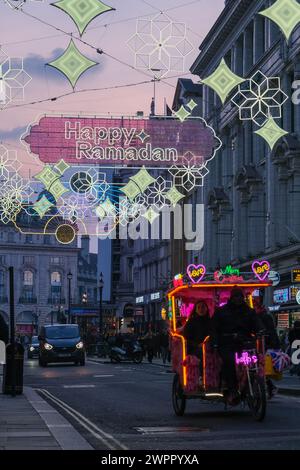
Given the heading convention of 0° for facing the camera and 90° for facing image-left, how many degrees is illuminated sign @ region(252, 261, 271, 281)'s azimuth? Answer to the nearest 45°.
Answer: approximately 0°

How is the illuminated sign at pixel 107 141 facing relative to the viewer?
toward the camera

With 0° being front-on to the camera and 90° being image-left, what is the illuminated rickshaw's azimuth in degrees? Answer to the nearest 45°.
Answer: approximately 315°

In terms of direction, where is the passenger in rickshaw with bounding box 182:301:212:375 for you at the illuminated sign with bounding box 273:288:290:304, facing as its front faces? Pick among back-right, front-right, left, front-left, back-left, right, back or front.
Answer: front-left

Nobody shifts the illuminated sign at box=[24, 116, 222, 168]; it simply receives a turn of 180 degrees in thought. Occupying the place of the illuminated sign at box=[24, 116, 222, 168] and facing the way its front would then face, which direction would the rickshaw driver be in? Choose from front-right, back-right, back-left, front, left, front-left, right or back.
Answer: back

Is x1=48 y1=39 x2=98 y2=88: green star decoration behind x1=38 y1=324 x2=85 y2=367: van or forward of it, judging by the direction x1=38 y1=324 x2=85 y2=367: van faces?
forward

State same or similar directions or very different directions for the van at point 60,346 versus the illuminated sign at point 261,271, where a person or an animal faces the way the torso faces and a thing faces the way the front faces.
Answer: same or similar directions

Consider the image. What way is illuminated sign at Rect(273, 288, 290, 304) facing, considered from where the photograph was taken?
facing the viewer and to the left of the viewer

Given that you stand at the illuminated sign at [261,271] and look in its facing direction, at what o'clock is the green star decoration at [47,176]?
The green star decoration is roughly at 5 o'clock from the illuminated sign.

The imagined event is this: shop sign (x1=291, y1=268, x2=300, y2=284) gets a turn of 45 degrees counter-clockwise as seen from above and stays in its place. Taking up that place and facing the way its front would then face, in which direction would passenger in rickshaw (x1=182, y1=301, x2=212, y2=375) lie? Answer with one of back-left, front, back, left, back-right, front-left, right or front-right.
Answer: front

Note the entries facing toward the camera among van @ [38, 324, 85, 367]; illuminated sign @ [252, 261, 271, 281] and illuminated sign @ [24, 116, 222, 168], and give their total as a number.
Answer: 3
